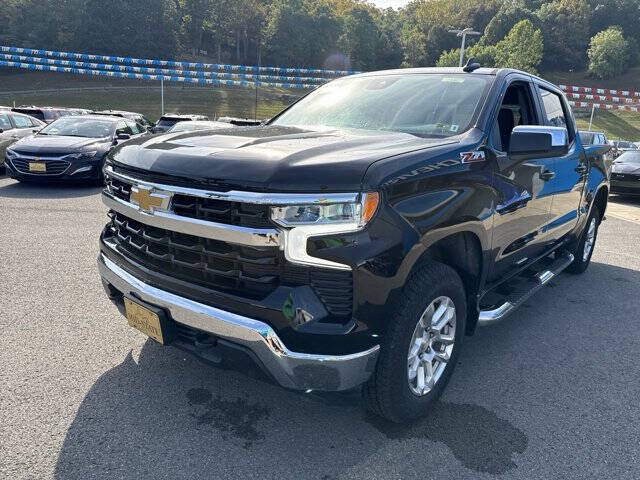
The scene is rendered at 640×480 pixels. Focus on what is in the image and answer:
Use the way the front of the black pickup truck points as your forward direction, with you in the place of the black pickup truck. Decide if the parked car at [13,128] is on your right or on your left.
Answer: on your right

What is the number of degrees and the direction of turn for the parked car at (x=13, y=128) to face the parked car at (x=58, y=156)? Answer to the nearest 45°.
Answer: approximately 45° to its left

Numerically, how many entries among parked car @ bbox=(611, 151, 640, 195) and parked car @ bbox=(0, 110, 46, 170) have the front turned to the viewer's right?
0

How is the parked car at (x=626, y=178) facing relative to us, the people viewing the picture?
facing the viewer and to the left of the viewer

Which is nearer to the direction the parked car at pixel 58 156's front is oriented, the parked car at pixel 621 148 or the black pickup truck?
the black pickup truck

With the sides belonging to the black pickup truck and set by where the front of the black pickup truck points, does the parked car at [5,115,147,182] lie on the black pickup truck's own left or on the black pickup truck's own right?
on the black pickup truck's own right

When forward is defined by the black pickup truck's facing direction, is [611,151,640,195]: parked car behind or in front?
behind

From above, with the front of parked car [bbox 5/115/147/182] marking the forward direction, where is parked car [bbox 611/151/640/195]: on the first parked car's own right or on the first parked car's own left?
on the first parked car's own left

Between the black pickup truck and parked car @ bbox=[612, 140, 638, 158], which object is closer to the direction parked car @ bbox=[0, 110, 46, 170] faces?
the black pickup truck

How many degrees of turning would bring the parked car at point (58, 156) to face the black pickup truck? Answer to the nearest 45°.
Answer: approximately 45° to its left

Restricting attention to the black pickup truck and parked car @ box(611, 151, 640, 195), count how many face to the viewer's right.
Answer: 0

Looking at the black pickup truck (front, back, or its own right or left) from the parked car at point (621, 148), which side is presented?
back

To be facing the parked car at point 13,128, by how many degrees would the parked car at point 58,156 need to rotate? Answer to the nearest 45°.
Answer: approximately 135° to its right

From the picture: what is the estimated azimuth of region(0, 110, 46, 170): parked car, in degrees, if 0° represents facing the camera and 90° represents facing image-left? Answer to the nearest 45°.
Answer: approximately 45°

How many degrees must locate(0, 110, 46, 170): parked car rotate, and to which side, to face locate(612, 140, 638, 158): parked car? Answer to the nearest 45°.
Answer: approximately 135° to its left
